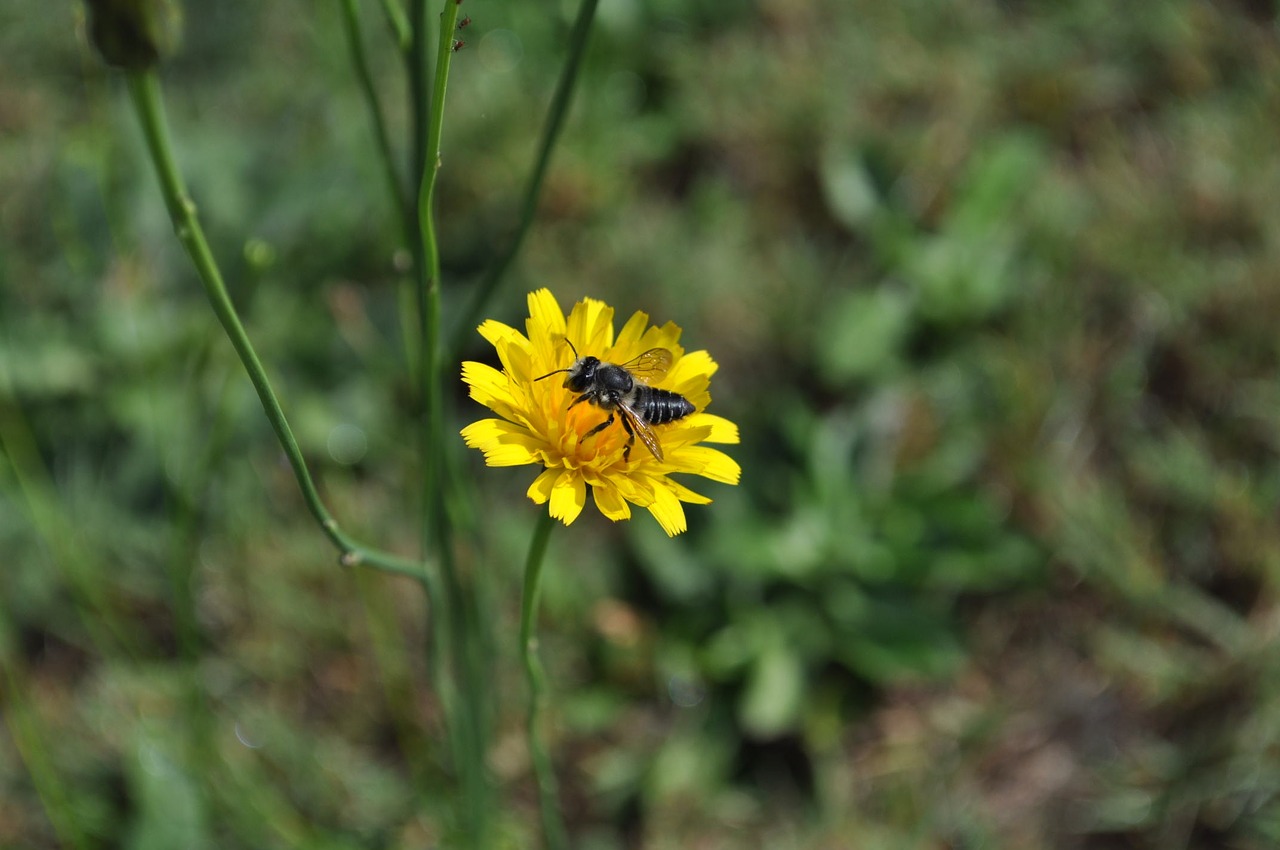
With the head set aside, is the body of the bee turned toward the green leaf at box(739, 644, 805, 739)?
no

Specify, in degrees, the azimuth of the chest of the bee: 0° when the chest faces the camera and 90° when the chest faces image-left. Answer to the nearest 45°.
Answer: approximately 90°
